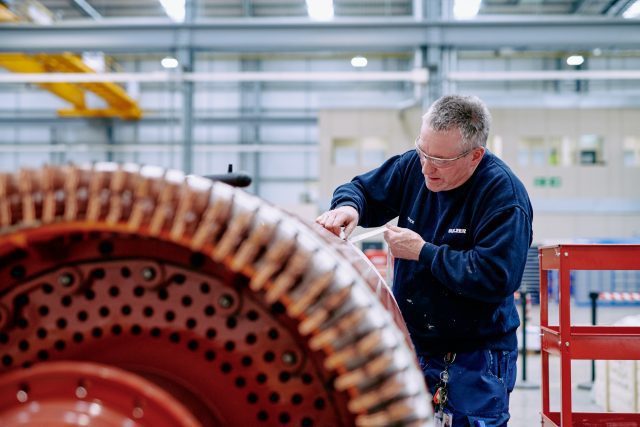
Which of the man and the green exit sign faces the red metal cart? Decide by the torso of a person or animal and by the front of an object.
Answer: the green exit sign

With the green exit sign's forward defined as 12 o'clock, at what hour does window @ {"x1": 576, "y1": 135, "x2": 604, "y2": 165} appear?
The window is roughly at 8 o'clock from the green exit sign.

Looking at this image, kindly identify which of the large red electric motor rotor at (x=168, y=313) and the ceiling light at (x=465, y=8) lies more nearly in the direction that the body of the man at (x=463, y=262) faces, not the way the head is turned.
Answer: the large red electric motor rotor

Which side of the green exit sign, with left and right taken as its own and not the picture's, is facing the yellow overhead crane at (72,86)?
right

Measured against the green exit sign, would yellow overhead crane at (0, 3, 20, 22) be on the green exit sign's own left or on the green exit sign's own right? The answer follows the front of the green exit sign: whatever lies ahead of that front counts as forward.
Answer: on the green exit sign's own right

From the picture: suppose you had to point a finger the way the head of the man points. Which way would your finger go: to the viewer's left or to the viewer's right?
to the viewer's left

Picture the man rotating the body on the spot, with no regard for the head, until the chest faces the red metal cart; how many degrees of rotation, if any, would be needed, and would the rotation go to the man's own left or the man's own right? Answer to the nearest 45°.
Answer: approximately 180°

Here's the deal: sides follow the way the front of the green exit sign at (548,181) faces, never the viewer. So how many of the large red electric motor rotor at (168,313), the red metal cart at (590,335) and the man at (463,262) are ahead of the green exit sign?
3

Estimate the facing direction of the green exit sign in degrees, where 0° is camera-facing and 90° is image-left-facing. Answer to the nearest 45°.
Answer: approximately 0°

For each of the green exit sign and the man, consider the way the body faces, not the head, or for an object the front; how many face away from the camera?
0
